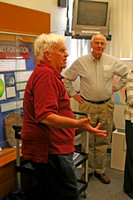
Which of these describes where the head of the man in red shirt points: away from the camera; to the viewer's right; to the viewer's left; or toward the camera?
to the viewer's right

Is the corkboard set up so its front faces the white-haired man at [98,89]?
no

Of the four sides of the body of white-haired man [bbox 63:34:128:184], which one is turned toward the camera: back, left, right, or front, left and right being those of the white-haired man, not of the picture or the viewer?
front

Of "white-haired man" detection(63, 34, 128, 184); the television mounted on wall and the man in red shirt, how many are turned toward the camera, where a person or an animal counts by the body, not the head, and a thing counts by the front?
2

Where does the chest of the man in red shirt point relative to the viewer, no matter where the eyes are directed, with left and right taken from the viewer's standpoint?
facing to the right of the viewer

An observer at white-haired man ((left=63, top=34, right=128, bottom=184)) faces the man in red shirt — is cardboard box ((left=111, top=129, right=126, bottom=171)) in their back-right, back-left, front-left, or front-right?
back-left

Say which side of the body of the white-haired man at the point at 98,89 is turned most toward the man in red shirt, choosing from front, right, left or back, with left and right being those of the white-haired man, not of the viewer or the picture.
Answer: front

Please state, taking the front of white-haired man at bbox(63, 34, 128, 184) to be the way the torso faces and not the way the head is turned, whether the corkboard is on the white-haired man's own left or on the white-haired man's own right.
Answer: on the white-haired man's own right

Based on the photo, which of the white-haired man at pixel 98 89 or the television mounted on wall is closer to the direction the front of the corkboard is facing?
the white-haired man

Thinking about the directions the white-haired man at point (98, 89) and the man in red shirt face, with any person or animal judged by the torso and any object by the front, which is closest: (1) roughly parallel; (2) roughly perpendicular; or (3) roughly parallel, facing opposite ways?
roughly perpendicular

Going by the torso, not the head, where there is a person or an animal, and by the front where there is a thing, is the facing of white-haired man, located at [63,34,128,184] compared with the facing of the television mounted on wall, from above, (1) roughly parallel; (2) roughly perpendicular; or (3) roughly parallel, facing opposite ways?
roughly parallel

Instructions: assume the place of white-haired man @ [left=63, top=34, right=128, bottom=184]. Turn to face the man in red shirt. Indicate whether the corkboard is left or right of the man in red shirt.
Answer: right

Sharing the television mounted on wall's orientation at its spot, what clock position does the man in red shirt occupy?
The man in red shirt is roughly at 12 o'clock from the television mounted on wall.

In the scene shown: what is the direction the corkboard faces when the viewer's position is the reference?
facing the viewer and to the right of the viewer
